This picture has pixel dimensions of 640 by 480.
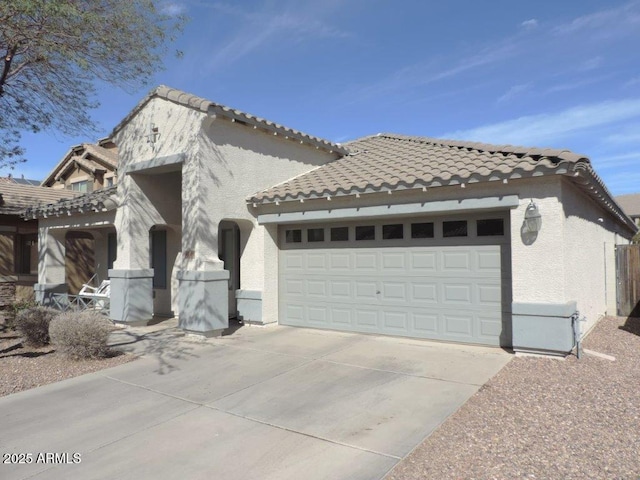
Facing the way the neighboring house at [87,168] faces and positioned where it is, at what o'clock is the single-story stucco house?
The single-story stucco house is roughly at 10 o'clock from the neighboring house.

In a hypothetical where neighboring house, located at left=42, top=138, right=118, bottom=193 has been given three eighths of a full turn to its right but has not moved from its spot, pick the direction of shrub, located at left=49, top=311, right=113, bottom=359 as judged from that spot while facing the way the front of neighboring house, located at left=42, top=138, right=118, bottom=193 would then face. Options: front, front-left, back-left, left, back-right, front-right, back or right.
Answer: back

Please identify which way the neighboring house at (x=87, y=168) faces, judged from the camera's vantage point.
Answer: facing the viewer and to the left of the viewer

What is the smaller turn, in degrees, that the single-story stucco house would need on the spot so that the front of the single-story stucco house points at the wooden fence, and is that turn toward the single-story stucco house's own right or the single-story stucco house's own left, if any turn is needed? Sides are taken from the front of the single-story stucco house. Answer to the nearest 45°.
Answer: approximately 135° to the single-story stucco house's own left

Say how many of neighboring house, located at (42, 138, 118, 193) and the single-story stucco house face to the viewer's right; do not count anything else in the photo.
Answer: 0

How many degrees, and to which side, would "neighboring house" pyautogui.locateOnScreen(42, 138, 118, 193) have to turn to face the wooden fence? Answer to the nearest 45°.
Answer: approximately 90° to its left

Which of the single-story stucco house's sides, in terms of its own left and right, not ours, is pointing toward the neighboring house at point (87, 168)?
right

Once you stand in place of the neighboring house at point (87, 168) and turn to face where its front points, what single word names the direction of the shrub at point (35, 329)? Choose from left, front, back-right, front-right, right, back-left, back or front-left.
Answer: front-left

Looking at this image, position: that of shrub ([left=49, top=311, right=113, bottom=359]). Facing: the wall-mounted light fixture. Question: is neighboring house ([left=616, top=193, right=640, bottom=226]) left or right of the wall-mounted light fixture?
left

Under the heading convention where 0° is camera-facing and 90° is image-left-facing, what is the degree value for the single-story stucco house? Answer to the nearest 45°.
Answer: approximately 45°

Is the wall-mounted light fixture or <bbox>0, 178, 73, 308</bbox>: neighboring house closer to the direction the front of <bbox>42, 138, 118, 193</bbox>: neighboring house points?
the neighboring house

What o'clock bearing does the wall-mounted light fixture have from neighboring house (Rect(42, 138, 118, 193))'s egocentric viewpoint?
The wall-mounted light fixture is roughly at 10 o'clock from the neighboring house.

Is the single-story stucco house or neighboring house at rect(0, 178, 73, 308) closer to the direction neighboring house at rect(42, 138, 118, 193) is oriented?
the neighboring house
